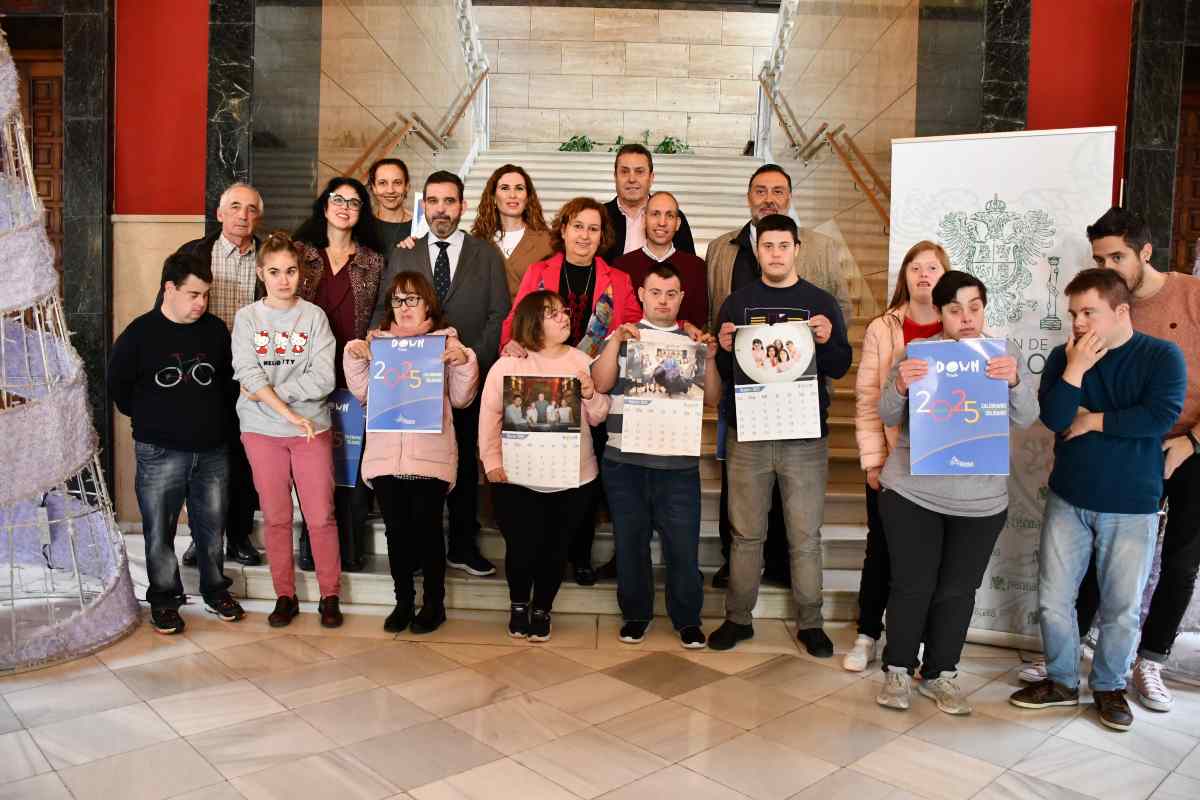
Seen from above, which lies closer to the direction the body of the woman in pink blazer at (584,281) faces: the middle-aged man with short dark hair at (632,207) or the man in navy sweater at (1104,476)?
the man in navy sweater

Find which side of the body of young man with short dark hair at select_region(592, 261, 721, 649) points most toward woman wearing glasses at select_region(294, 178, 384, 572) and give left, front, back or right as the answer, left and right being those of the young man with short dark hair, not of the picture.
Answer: right

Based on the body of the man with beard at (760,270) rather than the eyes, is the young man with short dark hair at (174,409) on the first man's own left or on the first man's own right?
on the first man's own right

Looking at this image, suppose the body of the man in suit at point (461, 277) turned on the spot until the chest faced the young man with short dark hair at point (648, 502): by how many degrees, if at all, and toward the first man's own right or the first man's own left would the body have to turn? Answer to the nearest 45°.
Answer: approximately 45° to the first man's own left

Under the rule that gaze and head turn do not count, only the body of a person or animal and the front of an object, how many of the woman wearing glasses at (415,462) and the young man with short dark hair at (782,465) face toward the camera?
2

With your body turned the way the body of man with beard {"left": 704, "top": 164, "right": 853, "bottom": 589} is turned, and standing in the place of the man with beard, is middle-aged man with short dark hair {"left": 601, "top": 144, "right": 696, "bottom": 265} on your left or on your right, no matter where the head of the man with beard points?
on your right

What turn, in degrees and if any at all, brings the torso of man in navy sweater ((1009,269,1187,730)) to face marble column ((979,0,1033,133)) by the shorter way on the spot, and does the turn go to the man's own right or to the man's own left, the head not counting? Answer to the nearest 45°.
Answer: approximately 135° to the man's own right

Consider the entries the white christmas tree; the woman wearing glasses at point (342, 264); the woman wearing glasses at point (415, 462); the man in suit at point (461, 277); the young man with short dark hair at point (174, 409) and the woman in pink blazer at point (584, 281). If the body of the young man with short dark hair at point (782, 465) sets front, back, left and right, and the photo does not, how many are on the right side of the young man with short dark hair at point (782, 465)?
6

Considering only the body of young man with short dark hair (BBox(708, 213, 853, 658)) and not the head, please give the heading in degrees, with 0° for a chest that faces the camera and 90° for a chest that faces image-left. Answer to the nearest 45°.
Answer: approximately 0°
